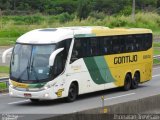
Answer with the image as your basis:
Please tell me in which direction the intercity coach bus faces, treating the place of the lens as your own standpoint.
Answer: facing the viewer and to the left of the viewer
